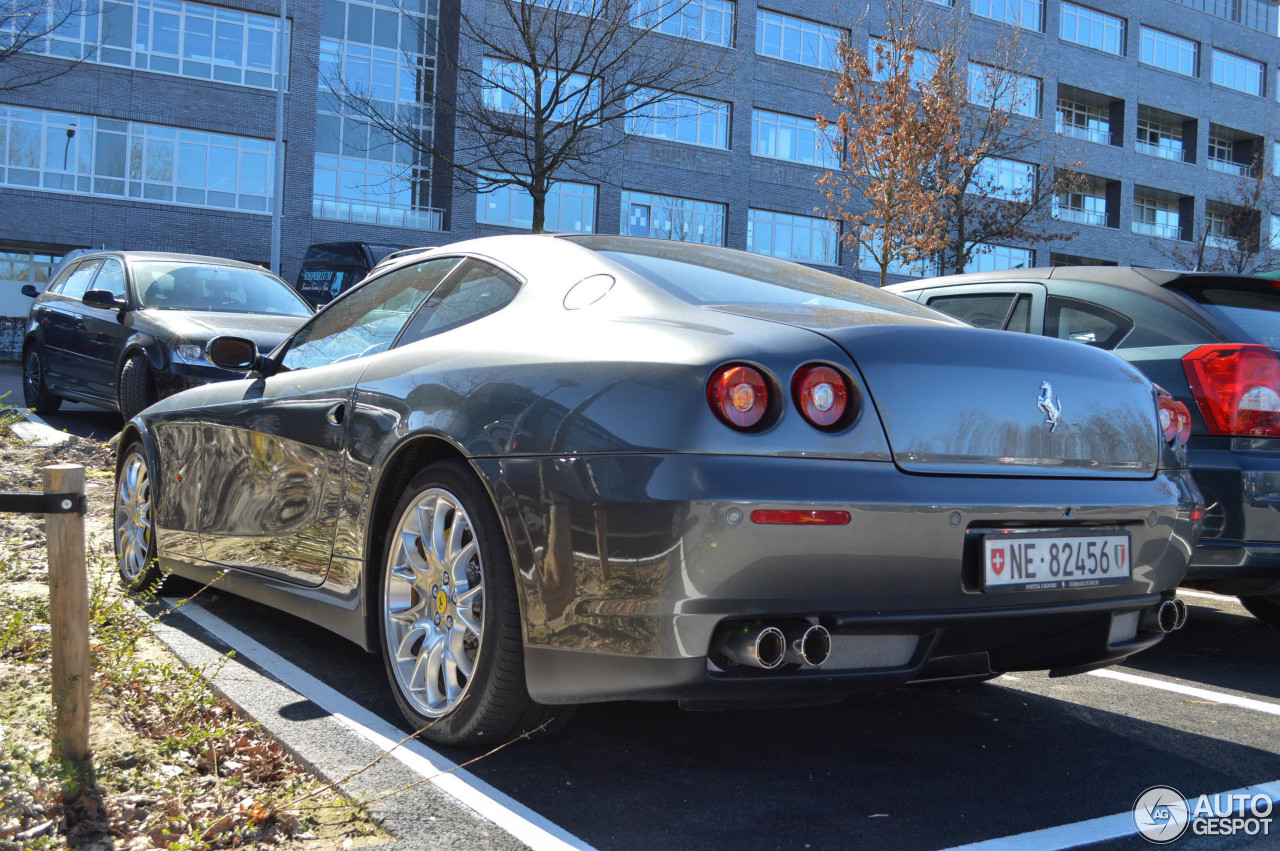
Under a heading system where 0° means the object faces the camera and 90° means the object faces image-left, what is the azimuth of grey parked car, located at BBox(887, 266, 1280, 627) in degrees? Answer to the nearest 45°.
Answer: approximately 135°

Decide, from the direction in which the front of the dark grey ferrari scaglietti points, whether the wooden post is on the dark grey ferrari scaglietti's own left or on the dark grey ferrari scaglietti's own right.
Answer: on the dark grey ferrari scaglietti's own left

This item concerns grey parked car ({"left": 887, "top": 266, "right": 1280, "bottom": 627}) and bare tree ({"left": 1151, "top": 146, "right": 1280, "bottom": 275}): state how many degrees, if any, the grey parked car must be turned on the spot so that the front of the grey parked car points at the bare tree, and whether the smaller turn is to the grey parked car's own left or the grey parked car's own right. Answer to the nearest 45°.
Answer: approximately 45° to the grey parked car's own right

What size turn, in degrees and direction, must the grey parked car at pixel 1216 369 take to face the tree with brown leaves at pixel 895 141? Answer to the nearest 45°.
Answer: approximately 45° to its right

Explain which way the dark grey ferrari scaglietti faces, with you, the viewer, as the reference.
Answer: facing away from the viewer and to the left of the viewer

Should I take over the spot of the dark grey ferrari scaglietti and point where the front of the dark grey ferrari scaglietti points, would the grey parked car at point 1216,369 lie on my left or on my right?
on my right

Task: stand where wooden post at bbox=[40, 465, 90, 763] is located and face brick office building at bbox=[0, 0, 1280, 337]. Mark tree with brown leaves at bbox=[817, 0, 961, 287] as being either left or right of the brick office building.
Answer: right

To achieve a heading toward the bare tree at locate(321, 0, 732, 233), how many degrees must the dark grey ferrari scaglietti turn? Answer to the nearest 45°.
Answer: approximately 45° to its right

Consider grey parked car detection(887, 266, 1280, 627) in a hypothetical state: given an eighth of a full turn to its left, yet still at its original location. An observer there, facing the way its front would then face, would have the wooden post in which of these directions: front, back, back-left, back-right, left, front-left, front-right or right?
front-left

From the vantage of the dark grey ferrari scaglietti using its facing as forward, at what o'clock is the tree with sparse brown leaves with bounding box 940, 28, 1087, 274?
The tree with sparse brown leaves is roughly at 2 o'clock from the dark grey ferrari scaglietti.

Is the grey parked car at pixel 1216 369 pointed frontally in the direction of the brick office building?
yes

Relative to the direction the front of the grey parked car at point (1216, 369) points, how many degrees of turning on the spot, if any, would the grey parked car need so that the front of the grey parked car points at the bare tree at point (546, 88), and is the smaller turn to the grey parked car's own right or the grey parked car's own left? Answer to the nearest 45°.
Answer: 0° — it already faces it
